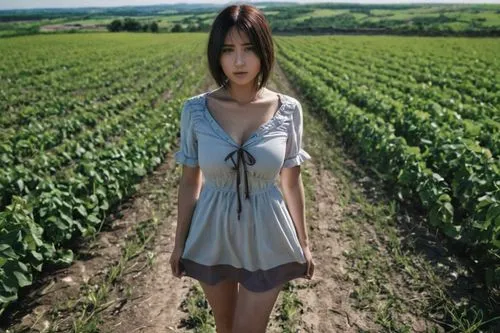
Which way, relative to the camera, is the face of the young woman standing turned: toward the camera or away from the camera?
toward the camera

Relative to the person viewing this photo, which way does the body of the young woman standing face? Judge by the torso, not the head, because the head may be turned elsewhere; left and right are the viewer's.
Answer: facing the viewer
